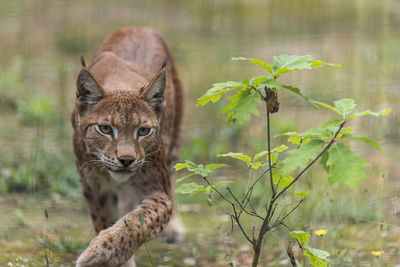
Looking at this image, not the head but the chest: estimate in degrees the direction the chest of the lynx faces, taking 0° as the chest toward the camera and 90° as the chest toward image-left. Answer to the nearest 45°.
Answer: approximately 0°

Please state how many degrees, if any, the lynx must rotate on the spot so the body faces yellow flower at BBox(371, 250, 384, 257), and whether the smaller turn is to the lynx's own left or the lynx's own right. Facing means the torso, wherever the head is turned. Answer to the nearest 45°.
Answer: approximately 90° to the lynx's own left
